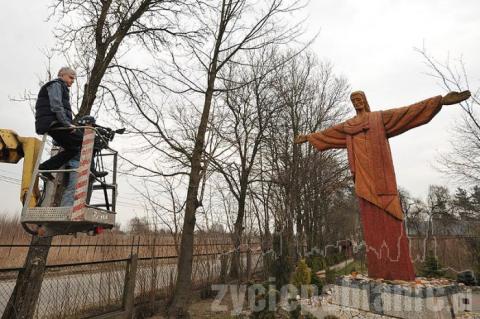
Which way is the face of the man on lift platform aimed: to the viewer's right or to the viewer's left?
to the viewer's right

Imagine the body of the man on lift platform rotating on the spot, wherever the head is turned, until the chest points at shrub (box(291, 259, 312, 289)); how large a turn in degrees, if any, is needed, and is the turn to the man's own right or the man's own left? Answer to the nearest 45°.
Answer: approximately 45° to the man's own left

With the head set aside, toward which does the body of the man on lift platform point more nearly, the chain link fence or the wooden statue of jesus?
the wooden statue of jesus

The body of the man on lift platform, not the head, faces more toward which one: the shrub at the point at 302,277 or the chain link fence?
the shrub

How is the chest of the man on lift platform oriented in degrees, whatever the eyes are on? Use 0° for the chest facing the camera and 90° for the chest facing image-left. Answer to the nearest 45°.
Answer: approximately 270°

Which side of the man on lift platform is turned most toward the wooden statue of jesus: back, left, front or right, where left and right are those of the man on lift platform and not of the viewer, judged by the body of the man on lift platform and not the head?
front
